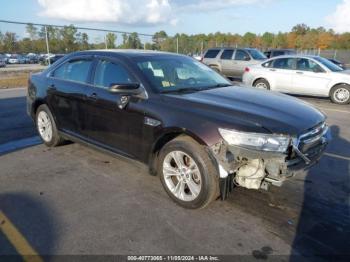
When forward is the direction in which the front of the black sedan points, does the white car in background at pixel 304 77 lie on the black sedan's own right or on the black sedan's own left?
on the black sedan's own left

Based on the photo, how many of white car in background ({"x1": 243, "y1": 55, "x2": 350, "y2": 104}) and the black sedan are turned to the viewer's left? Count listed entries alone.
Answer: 0

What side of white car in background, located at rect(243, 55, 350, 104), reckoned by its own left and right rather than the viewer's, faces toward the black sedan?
right

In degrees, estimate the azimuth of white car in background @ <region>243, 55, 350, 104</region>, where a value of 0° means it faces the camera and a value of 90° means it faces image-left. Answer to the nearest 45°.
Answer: approximately 270°
